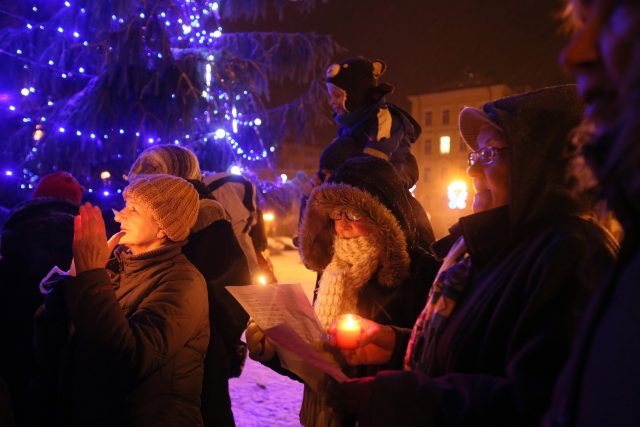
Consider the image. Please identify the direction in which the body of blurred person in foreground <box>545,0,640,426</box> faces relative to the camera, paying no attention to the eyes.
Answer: to the viewer's left

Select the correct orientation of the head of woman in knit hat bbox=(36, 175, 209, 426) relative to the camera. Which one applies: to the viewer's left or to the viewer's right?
to the viewer's left

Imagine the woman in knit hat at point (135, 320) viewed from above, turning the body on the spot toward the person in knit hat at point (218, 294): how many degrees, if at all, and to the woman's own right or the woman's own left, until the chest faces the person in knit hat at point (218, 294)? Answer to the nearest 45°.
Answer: approximately 135° to the woman's own right

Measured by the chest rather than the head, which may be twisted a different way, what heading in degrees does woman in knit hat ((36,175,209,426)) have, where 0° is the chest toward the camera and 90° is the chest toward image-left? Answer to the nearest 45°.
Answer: approximately 90°

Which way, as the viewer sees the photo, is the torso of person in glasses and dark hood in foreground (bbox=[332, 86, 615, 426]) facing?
to the viewer's left

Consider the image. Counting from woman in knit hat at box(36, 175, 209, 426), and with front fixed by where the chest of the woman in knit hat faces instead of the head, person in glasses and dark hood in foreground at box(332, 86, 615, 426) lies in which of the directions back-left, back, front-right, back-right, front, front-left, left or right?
back-left

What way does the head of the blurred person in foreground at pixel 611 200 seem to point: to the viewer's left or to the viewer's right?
to the viewer's left

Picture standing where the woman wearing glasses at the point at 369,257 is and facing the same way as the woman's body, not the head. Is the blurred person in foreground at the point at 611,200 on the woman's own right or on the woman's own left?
on the woman's own left

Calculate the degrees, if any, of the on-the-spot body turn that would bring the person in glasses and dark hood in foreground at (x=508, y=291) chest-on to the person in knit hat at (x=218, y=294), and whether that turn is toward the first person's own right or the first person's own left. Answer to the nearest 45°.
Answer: approximately 45° to the first person's own right
